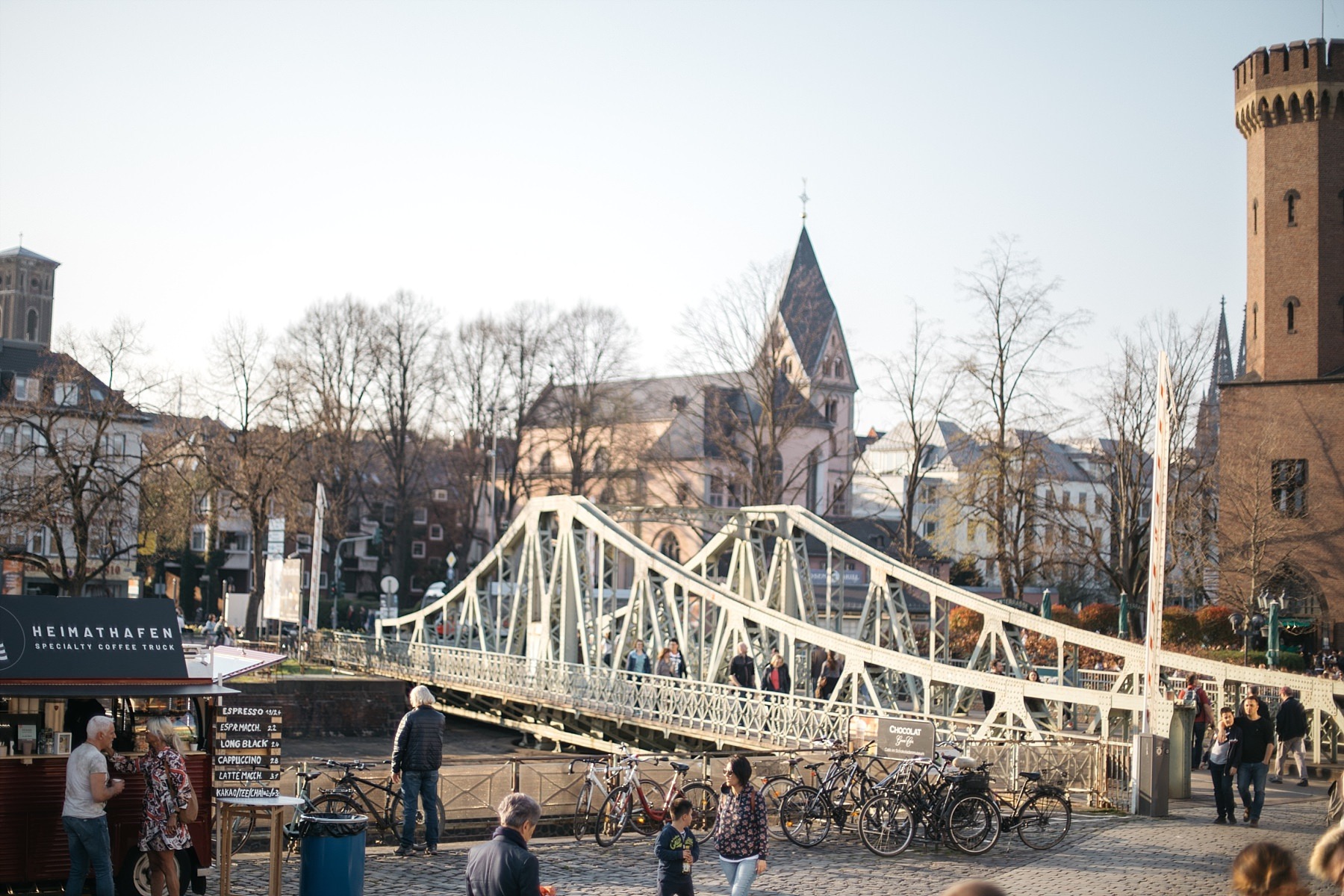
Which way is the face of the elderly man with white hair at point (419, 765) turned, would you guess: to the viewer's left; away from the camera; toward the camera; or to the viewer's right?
away from the camera

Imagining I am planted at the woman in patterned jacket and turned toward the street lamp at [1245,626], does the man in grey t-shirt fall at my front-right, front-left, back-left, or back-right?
back-left

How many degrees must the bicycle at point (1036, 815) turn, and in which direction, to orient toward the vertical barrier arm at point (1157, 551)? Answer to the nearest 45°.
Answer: approximately 135° to its right

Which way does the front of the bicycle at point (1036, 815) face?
to the viewer's left

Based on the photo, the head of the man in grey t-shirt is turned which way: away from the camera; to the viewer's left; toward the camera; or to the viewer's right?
to the viewer's right

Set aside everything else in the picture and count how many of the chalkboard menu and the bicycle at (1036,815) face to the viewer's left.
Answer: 1

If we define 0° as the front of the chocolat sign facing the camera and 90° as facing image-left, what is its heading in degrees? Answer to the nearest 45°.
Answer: approximately 0°
